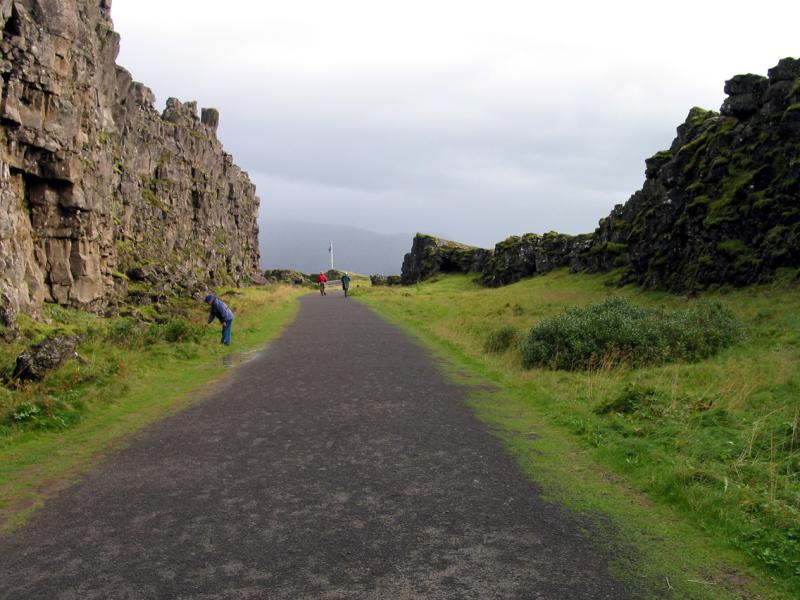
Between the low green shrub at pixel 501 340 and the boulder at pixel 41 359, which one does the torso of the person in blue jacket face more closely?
the boulder

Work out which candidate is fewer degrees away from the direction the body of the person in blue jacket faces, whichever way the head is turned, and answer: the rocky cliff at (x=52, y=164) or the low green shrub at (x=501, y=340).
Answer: the rocky cliff

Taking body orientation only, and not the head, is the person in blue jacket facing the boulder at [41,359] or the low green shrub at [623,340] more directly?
the boulder

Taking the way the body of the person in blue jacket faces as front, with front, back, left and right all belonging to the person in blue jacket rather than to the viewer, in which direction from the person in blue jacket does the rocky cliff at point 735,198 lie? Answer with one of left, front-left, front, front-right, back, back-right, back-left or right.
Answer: back

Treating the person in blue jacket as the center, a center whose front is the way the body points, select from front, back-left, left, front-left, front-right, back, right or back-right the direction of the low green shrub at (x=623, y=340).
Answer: back-left

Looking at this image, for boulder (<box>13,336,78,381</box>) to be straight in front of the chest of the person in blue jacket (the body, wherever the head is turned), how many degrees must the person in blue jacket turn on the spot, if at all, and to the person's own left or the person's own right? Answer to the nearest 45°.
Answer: approximately 45° to the person's own left

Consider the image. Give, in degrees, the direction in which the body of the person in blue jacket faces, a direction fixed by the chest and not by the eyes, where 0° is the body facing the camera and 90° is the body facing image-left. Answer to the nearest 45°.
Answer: approximately 90°

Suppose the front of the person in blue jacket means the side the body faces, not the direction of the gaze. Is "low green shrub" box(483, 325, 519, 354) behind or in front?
behind

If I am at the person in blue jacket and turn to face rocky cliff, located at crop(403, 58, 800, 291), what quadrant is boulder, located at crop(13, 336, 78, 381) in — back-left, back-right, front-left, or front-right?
back-right

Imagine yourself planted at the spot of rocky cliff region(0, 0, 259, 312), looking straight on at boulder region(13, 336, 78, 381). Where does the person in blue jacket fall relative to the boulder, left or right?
left
